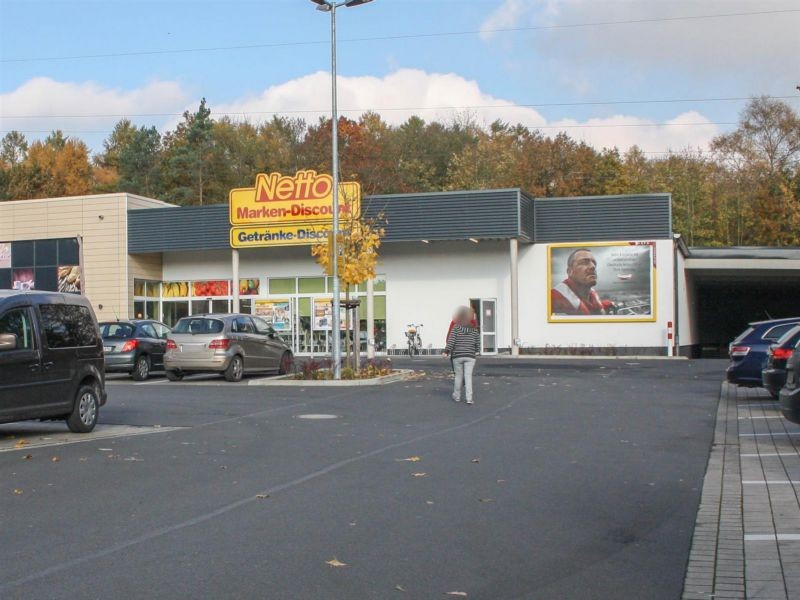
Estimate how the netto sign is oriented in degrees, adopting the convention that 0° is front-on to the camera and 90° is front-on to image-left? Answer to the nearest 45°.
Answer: approximately 0°

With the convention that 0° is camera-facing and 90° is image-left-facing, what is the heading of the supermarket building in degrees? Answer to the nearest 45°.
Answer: approximately 0°

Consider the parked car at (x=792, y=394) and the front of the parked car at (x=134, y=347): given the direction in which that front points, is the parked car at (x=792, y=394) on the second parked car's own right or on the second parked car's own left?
on the second parked car's own right

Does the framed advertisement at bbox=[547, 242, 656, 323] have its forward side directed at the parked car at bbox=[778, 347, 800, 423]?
yes

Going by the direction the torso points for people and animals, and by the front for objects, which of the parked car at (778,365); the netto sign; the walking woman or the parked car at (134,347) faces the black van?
the netto sign

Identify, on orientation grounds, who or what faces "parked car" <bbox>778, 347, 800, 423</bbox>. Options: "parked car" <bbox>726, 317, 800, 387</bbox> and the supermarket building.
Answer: the supermarket building

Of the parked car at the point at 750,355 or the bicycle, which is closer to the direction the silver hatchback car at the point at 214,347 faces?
the bicycle

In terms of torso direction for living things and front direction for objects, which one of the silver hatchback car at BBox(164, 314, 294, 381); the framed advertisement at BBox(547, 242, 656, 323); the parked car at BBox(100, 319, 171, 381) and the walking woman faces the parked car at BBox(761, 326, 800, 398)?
the framed advertisement
